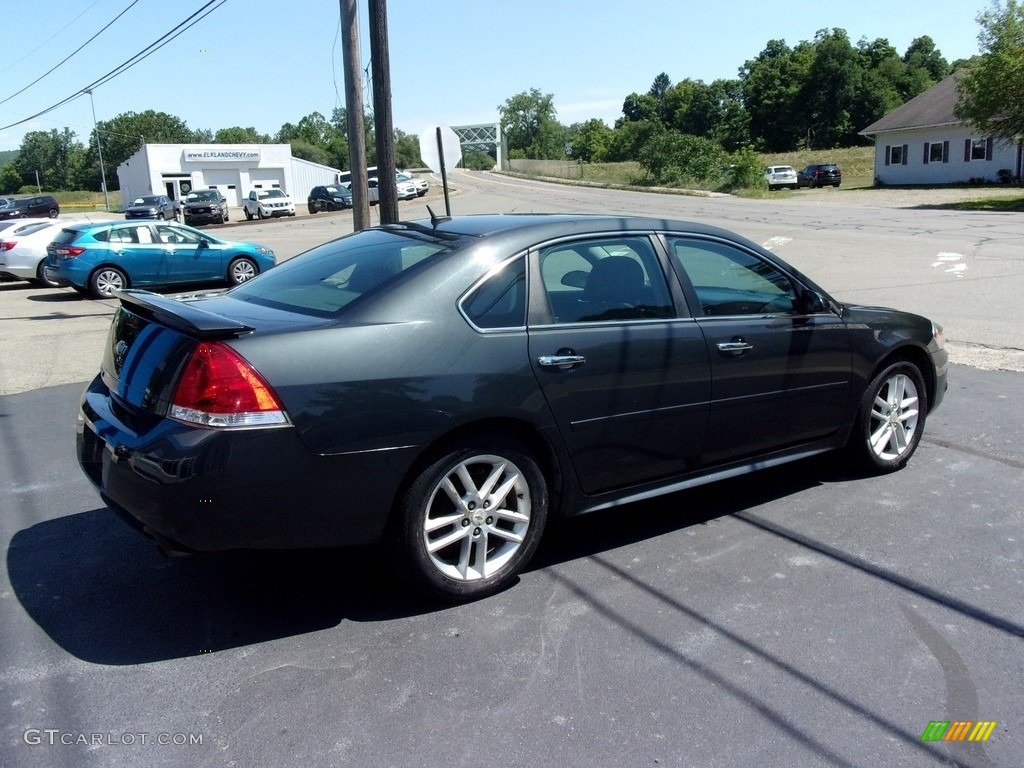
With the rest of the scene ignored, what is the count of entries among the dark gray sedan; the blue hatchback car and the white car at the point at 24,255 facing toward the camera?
0

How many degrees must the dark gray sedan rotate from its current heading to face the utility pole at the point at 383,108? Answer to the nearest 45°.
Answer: approximately 45° to its left

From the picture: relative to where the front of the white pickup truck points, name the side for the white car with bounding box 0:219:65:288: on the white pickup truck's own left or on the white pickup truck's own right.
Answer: on the white pickup truck's own right

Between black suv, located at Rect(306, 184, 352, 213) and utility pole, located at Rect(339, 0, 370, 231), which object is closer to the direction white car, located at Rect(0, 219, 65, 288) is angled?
the black suv

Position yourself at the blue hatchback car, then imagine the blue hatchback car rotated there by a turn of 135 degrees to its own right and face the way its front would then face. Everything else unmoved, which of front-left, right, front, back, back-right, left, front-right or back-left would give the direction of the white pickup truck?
back-right

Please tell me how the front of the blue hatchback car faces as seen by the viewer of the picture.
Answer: facing to the right of the viewer

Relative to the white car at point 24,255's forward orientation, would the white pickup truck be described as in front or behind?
in front

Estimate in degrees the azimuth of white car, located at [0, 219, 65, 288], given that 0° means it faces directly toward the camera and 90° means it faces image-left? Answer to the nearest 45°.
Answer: approximately 225°

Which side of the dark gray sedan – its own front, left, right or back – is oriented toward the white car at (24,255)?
left

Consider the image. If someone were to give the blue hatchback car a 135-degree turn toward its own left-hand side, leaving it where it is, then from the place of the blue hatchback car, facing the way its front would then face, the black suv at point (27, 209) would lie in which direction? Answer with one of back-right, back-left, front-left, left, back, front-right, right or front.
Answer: front-right

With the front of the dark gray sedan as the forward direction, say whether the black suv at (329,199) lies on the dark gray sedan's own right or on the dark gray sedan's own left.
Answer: on the dark gray sedan's own left

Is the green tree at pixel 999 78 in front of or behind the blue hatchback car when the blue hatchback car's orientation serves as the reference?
in front

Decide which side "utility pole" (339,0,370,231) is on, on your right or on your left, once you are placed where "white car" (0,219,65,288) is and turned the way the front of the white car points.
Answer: on your right

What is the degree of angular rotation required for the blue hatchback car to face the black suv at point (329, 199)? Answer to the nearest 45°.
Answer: approximately 90° to its left
